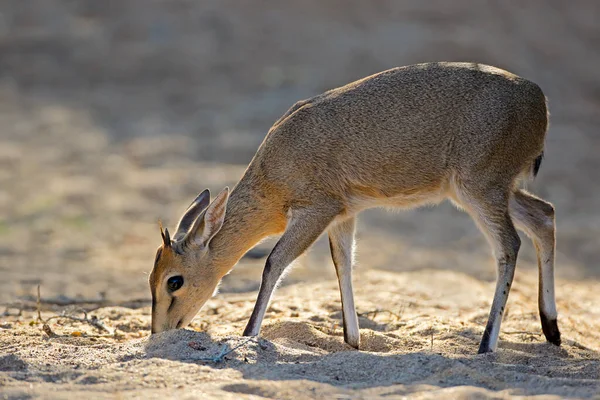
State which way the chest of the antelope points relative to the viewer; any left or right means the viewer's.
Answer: facing to the left of the viewer

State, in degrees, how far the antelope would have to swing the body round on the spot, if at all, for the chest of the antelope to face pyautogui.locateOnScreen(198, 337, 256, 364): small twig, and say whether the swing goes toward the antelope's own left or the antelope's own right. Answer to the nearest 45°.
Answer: approximately 45° to the antelope's own left

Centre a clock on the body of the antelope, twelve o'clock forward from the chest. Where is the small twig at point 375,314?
The small twig is roughly at 3 o'clock from the antelope.
